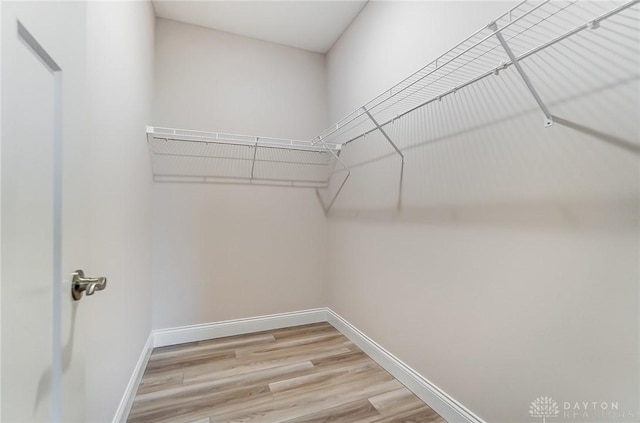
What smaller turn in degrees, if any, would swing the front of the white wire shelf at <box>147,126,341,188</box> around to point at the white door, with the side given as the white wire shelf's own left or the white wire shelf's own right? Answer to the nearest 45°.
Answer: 0° — it already faces it
